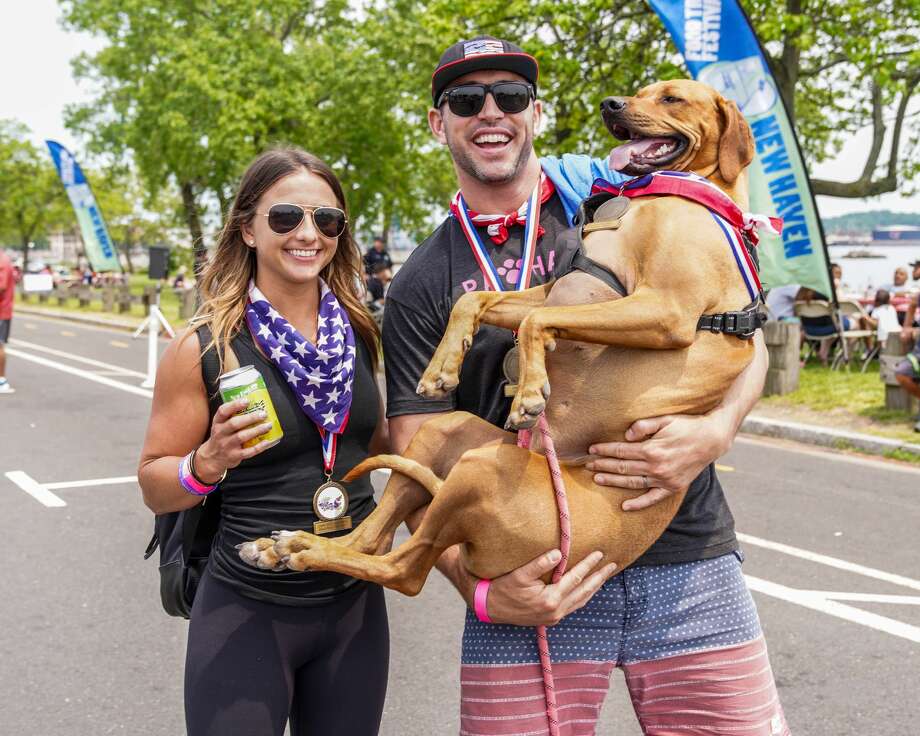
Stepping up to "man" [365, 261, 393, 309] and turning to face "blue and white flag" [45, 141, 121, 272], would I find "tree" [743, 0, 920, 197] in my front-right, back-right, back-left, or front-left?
back-right

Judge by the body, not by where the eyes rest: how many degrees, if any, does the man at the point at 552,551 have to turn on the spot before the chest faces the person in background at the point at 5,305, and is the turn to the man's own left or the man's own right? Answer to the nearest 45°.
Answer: approximately 135° to the man's own right

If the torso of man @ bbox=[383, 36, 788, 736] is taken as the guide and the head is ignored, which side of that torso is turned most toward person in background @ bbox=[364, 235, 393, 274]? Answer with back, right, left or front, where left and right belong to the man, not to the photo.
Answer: back

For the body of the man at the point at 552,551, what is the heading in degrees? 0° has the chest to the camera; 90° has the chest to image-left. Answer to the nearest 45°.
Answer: approximately 0°

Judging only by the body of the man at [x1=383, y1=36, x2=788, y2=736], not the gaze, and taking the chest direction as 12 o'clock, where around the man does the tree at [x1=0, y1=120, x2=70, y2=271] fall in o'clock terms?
The tree is roughly at 5 o'clock from the man.

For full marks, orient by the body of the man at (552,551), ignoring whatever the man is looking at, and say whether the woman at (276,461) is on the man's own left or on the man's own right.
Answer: on the man's own right
